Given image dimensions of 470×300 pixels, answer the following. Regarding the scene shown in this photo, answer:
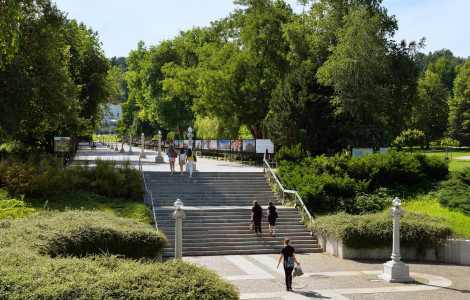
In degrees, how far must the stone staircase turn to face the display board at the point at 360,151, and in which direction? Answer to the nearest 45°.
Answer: approximately 135° to its left

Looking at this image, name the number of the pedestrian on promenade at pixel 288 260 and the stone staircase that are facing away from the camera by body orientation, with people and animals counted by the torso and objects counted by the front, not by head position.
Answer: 1

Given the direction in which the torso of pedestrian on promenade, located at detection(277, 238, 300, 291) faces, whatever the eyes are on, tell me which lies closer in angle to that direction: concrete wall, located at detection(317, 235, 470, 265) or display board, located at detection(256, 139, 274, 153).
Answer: the display board

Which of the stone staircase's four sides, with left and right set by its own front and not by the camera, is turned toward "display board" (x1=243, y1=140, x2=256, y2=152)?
back

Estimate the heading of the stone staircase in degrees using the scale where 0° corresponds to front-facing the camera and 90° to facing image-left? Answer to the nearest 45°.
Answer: approximately 0°

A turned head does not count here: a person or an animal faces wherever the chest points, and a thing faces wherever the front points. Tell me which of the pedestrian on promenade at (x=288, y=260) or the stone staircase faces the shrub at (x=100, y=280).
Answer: the stone staircase

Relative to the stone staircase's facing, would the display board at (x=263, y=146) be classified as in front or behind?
behind

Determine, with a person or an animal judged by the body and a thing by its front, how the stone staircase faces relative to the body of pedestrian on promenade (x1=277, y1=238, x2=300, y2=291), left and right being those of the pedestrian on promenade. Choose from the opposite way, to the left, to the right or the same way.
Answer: the opposite way

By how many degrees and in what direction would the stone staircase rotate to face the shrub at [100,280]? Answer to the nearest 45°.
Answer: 0° — it already faces it

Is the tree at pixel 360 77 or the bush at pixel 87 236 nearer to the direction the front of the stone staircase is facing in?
the bush
